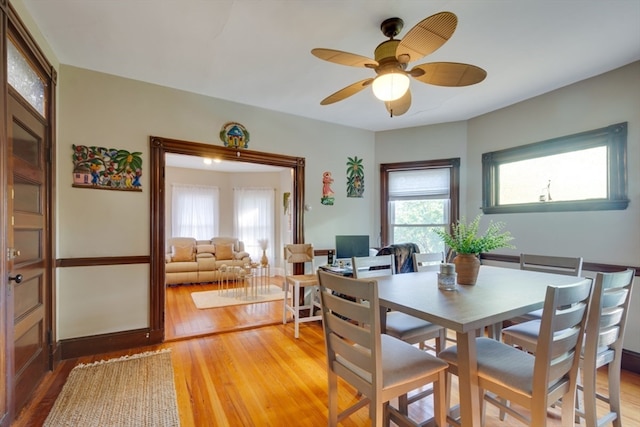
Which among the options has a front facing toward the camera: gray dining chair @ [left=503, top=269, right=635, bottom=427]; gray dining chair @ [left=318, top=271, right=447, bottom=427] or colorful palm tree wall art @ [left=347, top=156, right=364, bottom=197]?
the colorful palm tree wall art

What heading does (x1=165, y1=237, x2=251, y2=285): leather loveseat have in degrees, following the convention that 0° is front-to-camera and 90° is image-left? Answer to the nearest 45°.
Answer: approximately 0°

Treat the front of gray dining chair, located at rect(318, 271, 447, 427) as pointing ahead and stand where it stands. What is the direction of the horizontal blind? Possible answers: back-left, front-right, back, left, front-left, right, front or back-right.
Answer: front-left

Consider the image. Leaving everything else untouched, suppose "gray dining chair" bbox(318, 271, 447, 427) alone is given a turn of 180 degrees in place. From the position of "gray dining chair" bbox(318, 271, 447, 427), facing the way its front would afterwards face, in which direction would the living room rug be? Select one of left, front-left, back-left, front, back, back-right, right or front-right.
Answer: right

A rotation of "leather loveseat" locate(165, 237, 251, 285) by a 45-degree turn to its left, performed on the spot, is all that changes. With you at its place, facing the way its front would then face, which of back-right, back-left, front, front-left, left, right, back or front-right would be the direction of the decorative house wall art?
front-right

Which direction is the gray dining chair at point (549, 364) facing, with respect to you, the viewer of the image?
facing away from the viewer and to the left of the viewer

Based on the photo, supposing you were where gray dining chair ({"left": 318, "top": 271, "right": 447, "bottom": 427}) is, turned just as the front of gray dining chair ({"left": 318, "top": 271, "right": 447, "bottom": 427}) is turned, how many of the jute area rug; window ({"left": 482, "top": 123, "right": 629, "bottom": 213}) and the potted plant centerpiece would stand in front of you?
2

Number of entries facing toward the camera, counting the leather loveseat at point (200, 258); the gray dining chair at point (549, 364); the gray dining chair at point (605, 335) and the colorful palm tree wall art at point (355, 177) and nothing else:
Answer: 2

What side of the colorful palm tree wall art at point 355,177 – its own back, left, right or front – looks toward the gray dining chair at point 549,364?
front

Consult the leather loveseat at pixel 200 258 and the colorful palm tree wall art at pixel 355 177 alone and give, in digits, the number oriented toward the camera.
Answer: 2

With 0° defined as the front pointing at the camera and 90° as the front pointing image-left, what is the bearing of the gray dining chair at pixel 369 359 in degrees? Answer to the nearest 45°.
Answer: approximately 225°

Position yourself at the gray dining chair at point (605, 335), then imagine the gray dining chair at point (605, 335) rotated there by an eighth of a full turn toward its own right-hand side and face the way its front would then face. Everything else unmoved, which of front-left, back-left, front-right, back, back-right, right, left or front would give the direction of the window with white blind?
front-left

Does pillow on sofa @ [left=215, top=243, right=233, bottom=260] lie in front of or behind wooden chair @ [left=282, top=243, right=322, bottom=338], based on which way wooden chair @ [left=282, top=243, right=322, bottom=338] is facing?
behind
